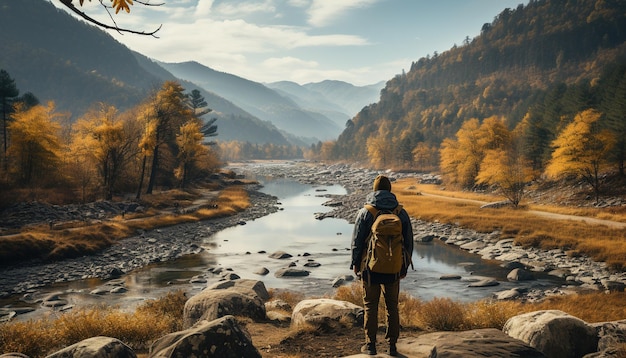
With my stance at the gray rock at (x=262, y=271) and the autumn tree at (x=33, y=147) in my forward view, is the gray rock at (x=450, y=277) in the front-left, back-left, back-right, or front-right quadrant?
back-right

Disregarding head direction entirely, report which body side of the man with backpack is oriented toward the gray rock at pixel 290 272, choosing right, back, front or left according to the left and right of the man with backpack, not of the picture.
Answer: front

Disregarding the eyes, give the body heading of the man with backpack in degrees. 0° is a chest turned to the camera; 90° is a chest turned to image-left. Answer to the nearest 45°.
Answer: approximately 180°

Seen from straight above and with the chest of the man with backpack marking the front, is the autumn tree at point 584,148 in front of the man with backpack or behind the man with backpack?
in front

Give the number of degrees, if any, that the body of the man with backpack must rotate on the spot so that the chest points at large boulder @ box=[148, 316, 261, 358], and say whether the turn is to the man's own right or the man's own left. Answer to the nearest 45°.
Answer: approximately 90° to the man's own left

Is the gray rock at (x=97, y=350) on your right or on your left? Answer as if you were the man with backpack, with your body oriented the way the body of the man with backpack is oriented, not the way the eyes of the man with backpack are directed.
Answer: on your left

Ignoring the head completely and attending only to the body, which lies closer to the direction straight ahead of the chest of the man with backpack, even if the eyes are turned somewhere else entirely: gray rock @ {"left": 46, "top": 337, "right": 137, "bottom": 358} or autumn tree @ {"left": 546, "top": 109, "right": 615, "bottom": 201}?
the autumn tree

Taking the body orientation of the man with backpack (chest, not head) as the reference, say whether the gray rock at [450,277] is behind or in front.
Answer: in front

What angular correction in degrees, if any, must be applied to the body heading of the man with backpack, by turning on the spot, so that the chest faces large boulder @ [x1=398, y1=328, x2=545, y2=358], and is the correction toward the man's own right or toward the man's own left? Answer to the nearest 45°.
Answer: approximately 90° to the man's own right

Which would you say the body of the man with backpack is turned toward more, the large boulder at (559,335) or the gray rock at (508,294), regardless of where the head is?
the gray rock

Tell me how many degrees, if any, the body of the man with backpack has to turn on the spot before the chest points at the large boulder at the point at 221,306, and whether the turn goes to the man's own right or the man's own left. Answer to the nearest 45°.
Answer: approximately 45° to the man's own left

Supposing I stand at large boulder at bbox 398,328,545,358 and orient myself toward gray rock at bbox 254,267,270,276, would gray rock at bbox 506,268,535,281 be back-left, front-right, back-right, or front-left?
front-right

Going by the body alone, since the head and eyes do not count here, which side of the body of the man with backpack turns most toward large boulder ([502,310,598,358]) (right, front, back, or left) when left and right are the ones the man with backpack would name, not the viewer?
right

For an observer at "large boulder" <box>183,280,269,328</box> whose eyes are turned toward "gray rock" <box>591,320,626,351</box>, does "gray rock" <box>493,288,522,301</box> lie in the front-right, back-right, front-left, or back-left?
front-left
